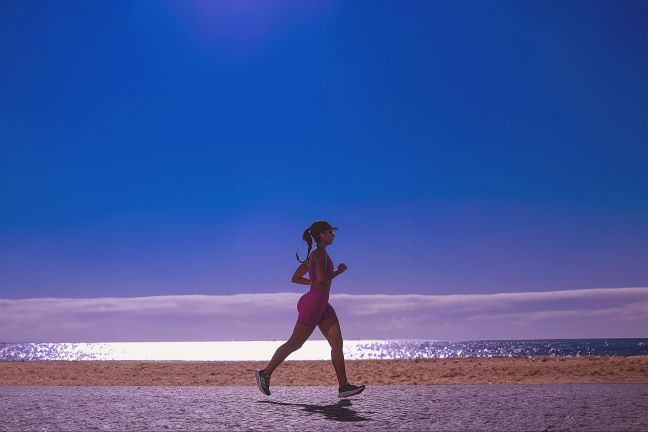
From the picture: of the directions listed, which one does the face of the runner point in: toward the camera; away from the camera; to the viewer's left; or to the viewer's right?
to the viewer's right

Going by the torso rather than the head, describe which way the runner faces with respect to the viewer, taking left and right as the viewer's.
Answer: facing to the right of the viewer
